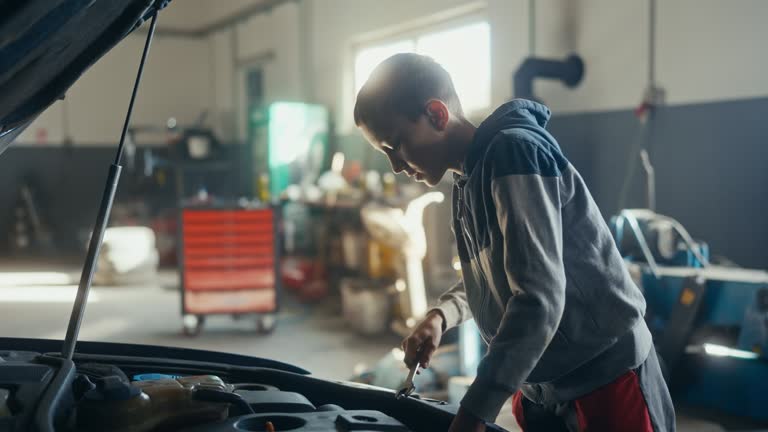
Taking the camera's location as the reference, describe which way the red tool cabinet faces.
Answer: facing the viewer

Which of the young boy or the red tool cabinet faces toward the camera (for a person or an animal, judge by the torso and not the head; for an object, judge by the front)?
the red tool cabinet

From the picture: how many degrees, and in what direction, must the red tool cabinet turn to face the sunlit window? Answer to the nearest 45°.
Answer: approximately 90° to its left

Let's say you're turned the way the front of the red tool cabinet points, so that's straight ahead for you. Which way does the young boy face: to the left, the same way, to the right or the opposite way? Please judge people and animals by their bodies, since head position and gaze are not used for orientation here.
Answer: to the right

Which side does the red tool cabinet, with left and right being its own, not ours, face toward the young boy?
front

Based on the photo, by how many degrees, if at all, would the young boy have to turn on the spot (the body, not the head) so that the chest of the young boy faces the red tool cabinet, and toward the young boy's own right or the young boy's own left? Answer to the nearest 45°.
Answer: approximately 45° to the young boy's own right

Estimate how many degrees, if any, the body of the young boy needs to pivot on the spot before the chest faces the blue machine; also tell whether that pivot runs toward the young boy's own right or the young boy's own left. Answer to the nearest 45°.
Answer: approximately 90° to the young boy's own right

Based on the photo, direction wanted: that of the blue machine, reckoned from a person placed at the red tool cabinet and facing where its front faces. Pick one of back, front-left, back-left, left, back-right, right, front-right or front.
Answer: front-left

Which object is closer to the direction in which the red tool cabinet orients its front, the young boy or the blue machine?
the young boy

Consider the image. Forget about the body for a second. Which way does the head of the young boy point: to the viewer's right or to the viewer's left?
to the viewer's left

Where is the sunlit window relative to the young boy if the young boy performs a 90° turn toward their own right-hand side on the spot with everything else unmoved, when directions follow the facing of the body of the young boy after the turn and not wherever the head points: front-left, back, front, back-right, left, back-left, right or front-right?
front

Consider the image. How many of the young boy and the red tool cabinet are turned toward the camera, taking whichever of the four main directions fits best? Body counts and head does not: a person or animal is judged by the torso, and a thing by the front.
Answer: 1

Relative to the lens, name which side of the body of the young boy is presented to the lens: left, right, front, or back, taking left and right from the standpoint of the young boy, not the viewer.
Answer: left
